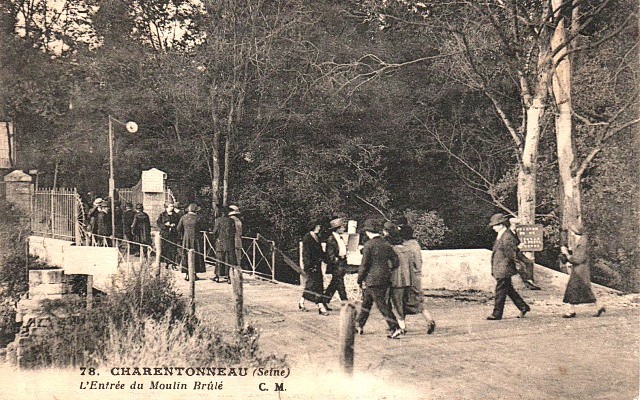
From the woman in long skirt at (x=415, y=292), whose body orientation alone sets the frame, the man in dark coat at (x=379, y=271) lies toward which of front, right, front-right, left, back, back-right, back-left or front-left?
front-left

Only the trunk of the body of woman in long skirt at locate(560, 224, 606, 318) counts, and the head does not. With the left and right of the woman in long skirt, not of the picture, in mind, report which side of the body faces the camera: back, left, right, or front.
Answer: left

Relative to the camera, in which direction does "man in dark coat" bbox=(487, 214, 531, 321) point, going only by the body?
to the viewer's left

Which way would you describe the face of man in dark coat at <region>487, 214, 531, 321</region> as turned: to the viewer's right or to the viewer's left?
to the viewer's left

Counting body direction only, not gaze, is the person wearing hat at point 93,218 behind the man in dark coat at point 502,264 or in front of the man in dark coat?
in front

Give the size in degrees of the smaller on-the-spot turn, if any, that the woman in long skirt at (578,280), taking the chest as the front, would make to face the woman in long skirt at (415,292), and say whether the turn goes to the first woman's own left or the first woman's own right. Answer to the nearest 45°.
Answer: approximately 45° to the first woman's own left
